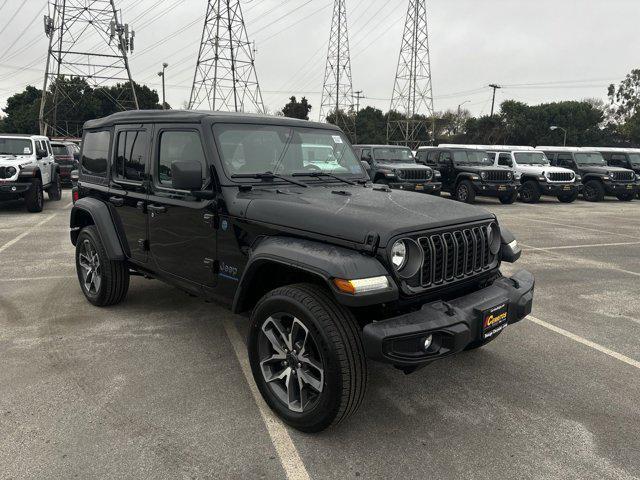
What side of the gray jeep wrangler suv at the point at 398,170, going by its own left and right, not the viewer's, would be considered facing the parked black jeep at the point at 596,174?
left

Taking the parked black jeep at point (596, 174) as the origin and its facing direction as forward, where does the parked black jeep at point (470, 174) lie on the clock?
the parked black jeep at point (470, 174) is roughly at 3 o'clock from the parked black jeep at point (596, 174).

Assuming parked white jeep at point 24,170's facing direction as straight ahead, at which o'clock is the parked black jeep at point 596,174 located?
The parked black jeep is roughly at 8 o'clock from the parked white jeep.

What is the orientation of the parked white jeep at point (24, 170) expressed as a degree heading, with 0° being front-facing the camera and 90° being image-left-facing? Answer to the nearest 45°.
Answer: approximately 45°

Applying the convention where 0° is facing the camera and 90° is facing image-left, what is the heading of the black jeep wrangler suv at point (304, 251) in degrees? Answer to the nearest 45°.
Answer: approximately 315°

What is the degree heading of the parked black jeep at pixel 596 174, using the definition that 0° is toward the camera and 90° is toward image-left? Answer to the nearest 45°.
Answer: approximately 315°

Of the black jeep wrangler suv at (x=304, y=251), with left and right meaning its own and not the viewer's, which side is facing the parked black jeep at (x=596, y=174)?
left

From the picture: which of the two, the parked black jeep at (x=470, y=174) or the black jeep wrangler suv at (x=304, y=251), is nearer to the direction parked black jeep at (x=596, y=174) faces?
the black jeep wrangler suv

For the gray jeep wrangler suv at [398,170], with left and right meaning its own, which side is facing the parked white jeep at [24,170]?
right
